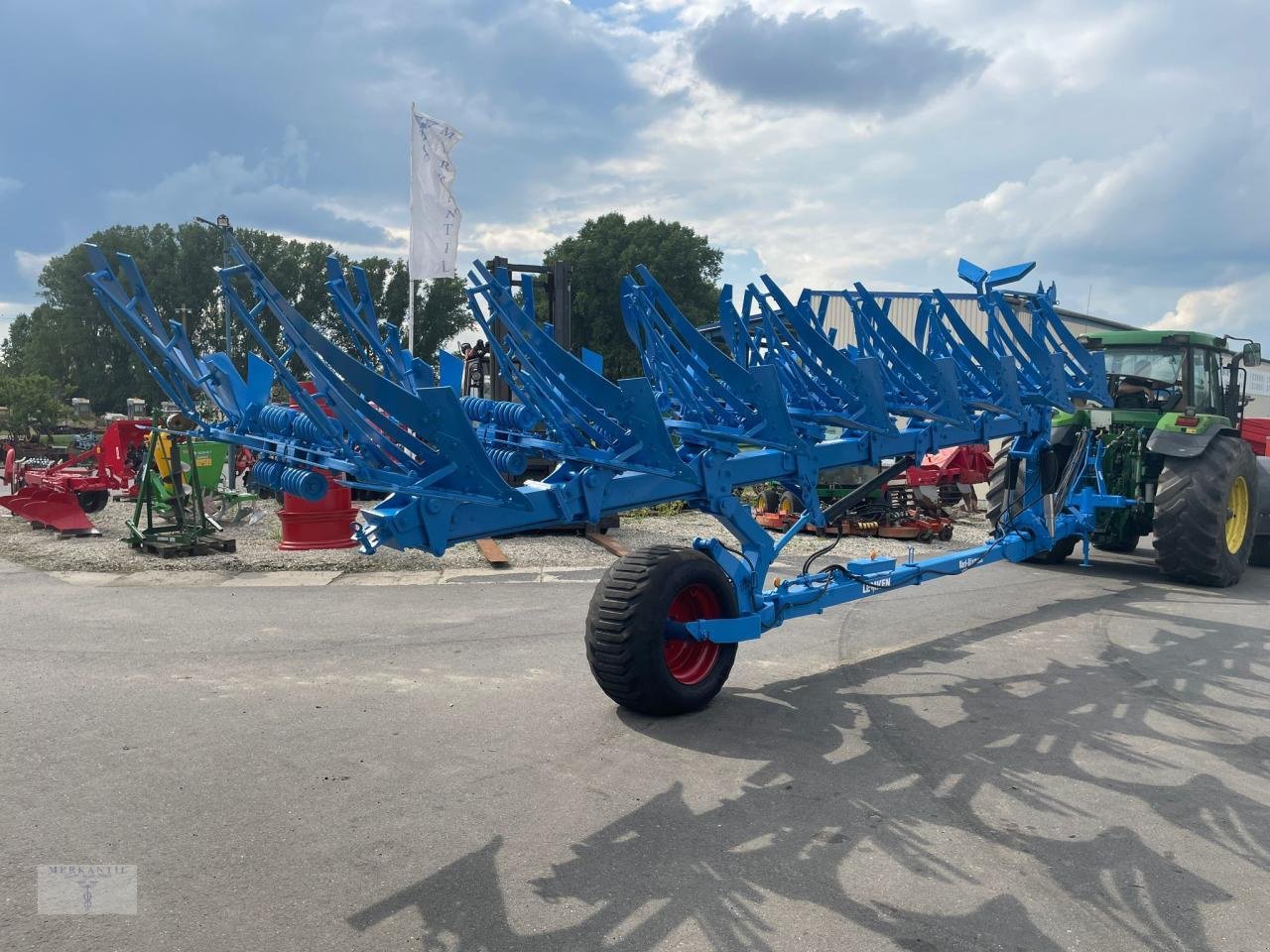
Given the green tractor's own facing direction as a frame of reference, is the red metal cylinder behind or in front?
behind

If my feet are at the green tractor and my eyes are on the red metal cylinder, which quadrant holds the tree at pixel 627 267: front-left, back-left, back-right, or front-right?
front-right

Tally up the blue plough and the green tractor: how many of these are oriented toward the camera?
0

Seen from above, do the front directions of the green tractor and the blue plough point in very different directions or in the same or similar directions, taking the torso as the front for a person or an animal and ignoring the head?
same or similar directions

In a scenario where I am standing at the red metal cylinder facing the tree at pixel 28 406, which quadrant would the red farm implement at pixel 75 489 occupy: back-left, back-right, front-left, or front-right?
front-left

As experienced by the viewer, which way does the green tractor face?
facing away from the viewer and to the right of the viewer

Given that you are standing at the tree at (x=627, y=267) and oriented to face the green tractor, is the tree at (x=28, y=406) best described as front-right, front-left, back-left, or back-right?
front-right

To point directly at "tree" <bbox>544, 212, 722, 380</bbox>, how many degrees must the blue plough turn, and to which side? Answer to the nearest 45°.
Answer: approximately 45° to its left

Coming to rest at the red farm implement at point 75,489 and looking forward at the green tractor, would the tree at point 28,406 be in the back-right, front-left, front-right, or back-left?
back-left

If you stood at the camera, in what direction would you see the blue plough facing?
facing away from the viewer and to the right of the viewer
